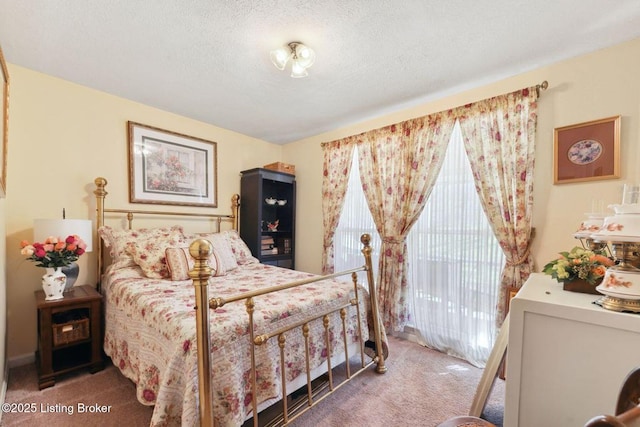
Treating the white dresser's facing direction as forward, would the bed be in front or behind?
in front

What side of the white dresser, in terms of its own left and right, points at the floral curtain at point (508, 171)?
right

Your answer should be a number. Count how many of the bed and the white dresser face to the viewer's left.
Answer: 1

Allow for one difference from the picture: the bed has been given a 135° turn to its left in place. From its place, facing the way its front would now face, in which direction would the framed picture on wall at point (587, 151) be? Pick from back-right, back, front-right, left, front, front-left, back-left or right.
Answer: right

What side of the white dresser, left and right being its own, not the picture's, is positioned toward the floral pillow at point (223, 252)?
front

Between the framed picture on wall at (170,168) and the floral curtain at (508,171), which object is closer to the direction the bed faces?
the floral curtain

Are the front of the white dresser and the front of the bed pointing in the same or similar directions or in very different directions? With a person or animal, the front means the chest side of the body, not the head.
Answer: very different directions

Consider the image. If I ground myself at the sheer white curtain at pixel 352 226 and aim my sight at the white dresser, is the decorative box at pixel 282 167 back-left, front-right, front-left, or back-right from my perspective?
back-right

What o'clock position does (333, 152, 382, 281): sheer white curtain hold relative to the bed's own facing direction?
The sheer white curtain is roughly at 9 o'clock from the bed.

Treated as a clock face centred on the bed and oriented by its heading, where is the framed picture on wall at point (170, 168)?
The framed picture on wall is roughly at 7 o'clock from the bed.

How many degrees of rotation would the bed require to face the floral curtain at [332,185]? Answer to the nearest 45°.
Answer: approximately 90° to its left

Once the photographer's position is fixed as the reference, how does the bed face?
facing the viewer and to the right of the viewer

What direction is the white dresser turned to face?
to the viewer's left
